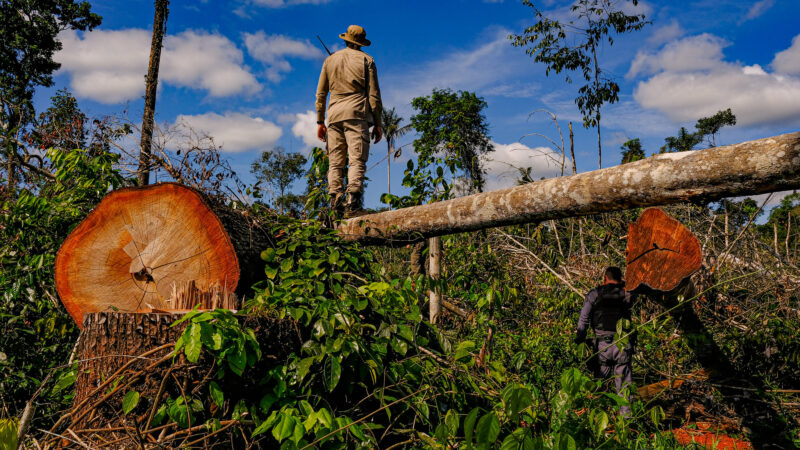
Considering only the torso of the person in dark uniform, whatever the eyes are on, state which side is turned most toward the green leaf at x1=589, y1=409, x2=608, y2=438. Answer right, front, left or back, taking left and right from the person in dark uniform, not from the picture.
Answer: back

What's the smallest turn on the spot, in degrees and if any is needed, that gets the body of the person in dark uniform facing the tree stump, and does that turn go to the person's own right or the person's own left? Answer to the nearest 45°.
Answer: approximately 135° to the person's own left

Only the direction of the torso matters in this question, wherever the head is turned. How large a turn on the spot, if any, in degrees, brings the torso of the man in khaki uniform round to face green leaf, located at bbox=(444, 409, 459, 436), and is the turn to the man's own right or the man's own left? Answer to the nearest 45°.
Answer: approximately 180°

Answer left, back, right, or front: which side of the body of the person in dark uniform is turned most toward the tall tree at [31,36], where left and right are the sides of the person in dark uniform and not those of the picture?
left

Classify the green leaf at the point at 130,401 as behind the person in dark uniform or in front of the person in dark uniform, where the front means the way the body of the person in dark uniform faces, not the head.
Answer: behind

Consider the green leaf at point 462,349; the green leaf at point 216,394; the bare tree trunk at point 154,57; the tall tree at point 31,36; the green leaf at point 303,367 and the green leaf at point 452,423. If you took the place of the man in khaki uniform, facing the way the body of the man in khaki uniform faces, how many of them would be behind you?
4

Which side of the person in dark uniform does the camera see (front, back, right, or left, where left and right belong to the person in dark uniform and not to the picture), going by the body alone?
back

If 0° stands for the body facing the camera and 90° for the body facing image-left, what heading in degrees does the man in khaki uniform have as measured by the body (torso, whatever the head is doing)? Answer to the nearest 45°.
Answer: approximately 180°

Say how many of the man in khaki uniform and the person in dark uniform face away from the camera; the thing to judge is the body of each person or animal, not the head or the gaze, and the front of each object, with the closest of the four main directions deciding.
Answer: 2
